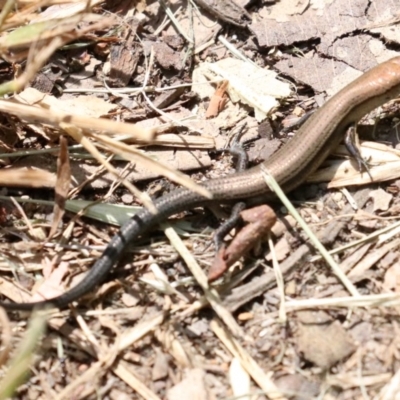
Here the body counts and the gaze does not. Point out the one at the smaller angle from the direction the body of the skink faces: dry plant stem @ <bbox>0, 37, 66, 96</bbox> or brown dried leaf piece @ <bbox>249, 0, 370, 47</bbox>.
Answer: the brown dried leaf piece

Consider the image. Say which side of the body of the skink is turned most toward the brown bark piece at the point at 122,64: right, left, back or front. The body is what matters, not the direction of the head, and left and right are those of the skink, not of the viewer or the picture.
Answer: left

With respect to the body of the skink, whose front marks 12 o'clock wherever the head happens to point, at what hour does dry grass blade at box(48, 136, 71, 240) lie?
The dry grass blade is roughly at 7 o'clock from the skink.

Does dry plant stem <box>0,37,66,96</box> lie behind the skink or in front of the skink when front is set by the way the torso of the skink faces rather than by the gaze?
behind

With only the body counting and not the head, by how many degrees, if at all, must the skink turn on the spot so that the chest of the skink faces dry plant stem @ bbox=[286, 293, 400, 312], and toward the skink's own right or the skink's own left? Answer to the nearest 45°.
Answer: approximately 135° to the skink's own right

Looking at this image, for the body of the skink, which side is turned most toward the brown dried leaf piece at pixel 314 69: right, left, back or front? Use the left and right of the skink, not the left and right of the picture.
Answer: front

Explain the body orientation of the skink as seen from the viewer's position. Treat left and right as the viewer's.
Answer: facing away from the viewer and to the right of the viewer

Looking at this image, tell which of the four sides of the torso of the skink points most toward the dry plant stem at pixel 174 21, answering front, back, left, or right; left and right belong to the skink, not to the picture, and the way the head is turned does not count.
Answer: left

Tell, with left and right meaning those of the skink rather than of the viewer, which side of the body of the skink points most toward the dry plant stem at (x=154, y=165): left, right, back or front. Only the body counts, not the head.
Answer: back
